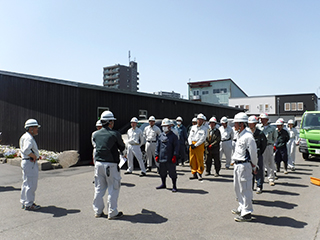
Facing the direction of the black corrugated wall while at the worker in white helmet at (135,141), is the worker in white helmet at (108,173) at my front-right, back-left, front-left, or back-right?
back-left

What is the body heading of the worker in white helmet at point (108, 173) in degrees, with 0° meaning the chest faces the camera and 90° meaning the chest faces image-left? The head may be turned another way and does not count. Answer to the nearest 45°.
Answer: approximately 225°

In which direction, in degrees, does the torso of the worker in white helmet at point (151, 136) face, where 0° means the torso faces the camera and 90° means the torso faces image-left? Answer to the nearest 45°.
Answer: approximately 0°

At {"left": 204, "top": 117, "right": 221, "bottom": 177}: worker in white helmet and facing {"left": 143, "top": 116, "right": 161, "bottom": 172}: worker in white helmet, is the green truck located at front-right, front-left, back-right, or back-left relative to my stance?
back-right

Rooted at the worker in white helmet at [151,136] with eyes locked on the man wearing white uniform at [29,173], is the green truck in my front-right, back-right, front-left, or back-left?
back-left

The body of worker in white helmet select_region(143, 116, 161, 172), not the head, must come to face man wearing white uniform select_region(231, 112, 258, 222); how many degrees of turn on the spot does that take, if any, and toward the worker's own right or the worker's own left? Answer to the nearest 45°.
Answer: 0° — they already face them

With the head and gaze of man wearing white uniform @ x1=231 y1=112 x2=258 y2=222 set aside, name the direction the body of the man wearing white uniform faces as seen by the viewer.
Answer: to the viewer's left

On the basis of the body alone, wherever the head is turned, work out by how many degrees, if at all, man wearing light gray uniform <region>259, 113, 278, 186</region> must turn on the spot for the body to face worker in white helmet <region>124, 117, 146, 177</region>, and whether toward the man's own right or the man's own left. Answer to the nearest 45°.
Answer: approximately 45° to the man's own right

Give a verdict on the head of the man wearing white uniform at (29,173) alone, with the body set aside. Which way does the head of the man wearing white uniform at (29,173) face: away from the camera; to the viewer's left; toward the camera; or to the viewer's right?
to the viewer's right

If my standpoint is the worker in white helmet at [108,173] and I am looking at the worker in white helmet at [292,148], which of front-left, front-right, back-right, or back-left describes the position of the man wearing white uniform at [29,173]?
back-left

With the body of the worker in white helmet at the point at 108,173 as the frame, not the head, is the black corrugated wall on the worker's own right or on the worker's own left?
on the worker's own left

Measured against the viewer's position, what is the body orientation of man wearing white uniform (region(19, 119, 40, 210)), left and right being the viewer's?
facing to the right of the viewer
